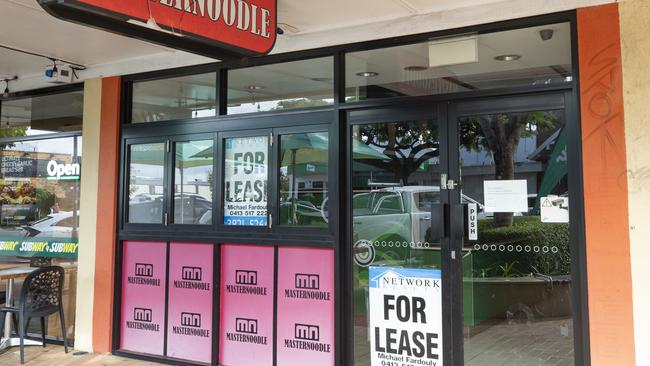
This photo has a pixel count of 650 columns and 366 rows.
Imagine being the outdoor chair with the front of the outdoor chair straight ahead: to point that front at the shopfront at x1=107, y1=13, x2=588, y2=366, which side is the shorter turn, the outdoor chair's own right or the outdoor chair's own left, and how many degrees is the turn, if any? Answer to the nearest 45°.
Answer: approximately 180°

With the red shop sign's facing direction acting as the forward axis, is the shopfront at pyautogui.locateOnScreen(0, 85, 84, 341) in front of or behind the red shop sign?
behind

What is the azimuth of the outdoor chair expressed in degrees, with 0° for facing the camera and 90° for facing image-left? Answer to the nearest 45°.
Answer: approximately 135°

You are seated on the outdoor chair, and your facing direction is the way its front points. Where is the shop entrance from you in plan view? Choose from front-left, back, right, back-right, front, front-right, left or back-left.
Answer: back

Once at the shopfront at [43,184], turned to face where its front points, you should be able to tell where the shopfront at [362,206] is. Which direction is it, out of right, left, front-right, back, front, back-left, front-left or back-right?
left

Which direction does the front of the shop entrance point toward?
toward the camera

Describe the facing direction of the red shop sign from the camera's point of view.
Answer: facing the viewer and to the right of the viewer

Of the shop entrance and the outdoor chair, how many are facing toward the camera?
1

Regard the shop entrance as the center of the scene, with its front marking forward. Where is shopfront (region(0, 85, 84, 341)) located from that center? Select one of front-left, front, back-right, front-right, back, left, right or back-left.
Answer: right

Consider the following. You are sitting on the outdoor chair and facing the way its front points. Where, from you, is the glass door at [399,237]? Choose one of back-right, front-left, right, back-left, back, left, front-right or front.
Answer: back

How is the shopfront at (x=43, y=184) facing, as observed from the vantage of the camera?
facing the viewer and to the left of the viewer

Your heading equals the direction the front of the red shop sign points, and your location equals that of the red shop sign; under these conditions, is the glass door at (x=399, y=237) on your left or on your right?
on your left
